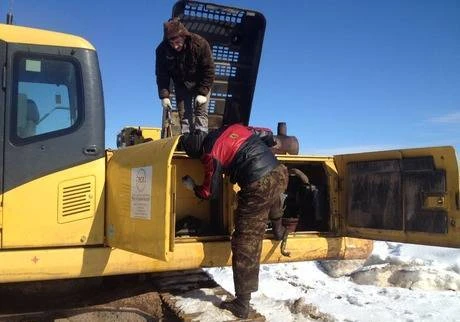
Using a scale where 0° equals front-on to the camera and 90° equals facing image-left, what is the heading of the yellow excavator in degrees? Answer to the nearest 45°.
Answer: approximately 90°
